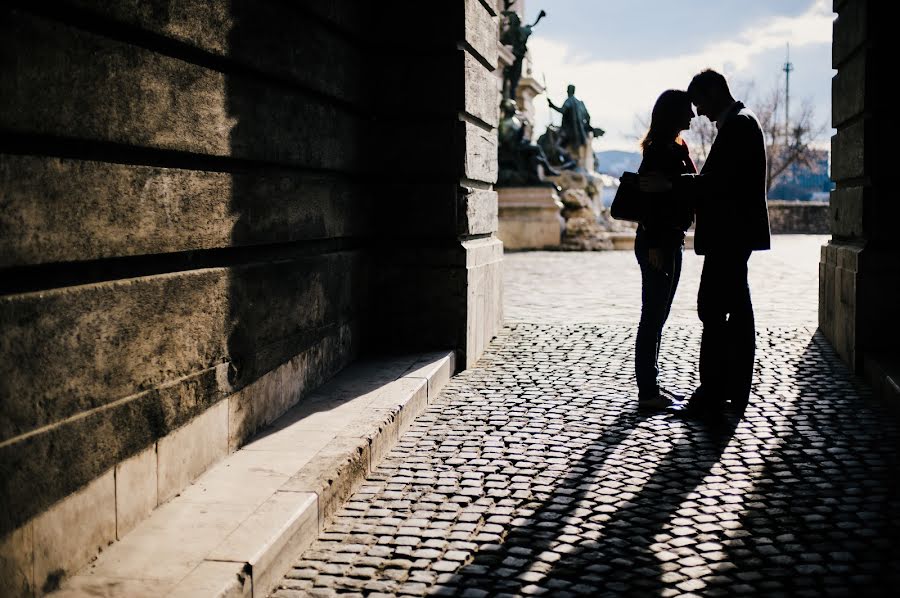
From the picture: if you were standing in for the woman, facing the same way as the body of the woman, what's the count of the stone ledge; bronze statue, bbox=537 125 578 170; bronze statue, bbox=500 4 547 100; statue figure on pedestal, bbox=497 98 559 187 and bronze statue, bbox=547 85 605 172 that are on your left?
4

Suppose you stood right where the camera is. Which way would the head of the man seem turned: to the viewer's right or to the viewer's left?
to the viewer's left

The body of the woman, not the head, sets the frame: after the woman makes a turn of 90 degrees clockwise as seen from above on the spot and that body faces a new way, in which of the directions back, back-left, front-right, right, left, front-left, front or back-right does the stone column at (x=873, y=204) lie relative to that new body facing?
back-left

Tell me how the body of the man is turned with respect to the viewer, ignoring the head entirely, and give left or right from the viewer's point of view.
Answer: facing to the left of the viewer

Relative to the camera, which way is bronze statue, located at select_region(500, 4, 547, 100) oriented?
to the viewer's right

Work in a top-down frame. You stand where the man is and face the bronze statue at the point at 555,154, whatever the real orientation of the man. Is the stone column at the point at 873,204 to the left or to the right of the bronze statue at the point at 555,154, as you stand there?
right

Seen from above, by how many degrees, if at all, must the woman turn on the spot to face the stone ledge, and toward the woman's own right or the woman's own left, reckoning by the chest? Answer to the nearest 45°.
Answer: approximately 135° to the woman's own right

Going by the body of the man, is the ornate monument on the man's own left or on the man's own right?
on the man's own right

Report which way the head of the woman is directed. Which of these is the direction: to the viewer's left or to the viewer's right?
to the viewer's right

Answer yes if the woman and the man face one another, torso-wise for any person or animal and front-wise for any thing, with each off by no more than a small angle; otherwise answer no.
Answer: yes

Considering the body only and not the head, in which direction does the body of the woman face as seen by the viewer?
to the viewer's right

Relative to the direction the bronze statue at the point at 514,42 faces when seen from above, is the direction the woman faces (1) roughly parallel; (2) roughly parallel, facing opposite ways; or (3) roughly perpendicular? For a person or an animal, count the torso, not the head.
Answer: roughly parallel
